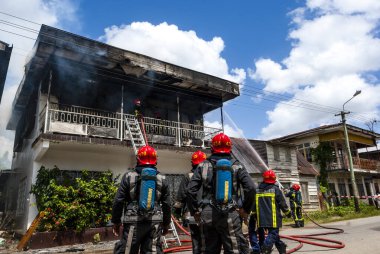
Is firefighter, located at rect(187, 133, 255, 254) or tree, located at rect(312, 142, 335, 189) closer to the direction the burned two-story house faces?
the firefighter

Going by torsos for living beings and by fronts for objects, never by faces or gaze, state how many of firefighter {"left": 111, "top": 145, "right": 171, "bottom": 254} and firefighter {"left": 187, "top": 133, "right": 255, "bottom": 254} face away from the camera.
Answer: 2

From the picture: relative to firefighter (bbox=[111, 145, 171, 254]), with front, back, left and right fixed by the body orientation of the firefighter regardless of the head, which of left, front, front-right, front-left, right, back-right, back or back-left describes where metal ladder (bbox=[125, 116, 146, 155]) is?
front

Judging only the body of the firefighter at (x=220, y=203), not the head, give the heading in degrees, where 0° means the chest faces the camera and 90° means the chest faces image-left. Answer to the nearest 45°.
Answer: approximately 180°

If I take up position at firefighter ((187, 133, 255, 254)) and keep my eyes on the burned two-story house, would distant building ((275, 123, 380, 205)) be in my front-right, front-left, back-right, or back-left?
front-right

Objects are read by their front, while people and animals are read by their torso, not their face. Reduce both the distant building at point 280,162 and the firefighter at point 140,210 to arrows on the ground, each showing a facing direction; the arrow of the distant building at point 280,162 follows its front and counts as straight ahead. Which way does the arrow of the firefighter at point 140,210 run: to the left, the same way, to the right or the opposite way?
the opposite way

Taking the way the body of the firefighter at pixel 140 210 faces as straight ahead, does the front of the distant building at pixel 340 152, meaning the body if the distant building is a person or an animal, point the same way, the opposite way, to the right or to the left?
the opposite way

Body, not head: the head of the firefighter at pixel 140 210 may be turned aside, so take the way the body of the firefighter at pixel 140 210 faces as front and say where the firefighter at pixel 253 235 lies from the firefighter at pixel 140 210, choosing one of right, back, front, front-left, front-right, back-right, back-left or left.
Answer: front-right

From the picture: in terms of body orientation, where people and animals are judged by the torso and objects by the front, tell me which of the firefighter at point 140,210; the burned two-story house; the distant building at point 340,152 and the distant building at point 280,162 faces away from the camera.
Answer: the firefighter

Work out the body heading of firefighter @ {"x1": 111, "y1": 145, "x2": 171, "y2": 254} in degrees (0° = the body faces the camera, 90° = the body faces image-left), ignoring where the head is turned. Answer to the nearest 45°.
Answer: approximately 180°

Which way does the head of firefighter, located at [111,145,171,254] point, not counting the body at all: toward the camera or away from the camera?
away from the camera

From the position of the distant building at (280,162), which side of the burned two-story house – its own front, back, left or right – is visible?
left

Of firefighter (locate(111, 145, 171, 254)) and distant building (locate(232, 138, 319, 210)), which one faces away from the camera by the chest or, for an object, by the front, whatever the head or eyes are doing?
the firefighter

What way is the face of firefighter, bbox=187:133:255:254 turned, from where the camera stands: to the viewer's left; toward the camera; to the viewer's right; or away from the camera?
away from the camera
